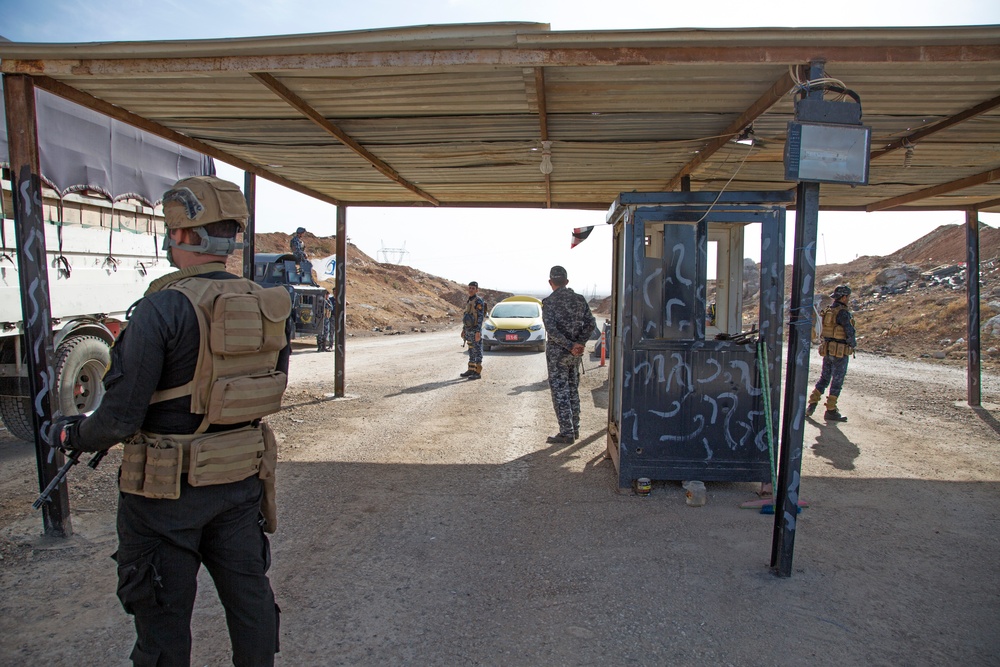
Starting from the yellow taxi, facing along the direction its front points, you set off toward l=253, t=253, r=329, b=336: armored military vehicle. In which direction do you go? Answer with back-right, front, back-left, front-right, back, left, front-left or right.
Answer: right

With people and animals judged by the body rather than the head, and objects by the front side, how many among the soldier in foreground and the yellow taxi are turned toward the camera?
1

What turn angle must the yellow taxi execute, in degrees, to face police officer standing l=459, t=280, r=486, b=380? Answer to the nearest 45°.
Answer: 0° — it already faces them

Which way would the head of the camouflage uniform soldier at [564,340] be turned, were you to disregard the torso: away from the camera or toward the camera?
away from the camera

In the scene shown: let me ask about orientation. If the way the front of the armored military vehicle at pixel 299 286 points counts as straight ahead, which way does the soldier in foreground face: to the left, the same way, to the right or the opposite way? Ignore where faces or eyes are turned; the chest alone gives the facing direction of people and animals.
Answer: the opposite way

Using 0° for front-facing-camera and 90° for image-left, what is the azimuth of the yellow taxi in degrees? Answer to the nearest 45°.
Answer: approximately 0°

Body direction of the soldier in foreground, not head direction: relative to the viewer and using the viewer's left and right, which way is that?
facing away from the viewer and to the left of the viewer

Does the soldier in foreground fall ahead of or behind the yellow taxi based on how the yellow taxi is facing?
ahead
